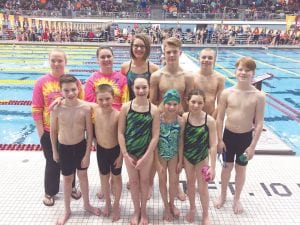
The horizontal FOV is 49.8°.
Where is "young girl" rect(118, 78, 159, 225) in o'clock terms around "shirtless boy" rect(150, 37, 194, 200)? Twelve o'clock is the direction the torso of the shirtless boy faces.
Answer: The young girl is roughly at 1 o'clock from the shirtless boy.

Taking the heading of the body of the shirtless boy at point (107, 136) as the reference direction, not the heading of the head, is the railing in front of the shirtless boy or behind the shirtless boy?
behind

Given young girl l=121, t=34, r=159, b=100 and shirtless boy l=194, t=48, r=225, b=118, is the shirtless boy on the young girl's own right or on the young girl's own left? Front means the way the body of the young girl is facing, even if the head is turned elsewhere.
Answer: on the young girl's own left

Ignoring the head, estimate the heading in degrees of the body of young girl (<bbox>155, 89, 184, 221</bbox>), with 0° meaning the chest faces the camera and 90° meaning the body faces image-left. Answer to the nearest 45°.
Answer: approximately 0°

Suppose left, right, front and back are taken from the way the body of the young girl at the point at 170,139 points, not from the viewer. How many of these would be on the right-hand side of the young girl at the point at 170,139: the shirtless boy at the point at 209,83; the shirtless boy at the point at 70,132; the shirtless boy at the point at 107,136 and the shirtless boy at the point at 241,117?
2

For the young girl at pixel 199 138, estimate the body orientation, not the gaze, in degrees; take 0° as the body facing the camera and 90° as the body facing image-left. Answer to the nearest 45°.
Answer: approximately 0°

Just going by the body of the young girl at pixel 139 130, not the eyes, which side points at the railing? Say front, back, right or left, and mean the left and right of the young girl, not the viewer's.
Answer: back
